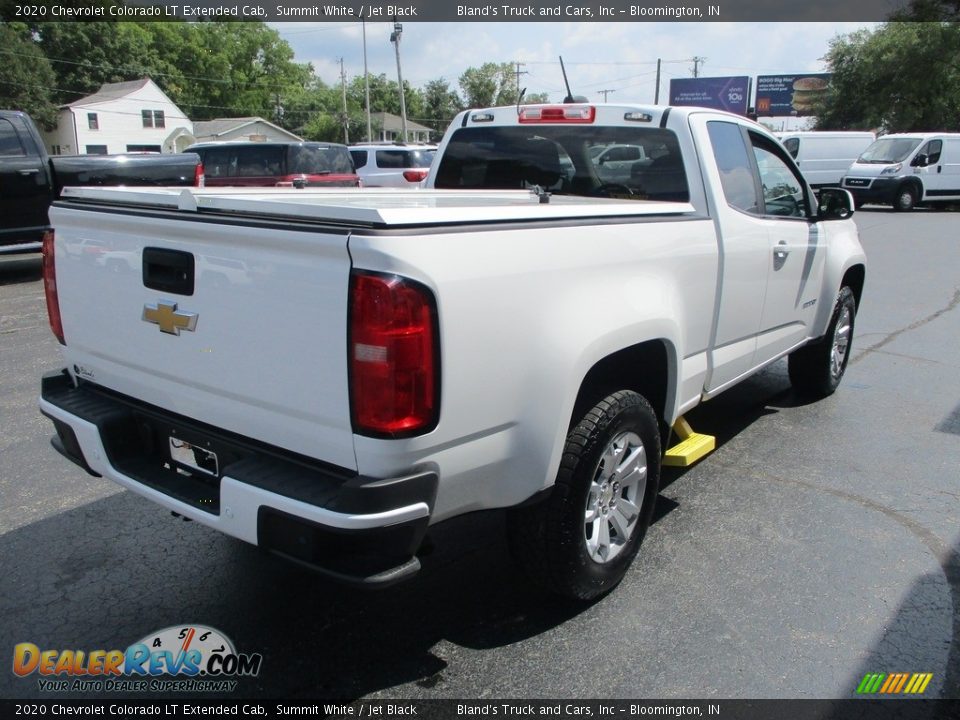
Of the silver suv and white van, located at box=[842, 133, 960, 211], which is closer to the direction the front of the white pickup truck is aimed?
the white van

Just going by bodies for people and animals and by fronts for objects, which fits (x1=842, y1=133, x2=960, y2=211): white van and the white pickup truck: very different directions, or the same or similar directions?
very different directions

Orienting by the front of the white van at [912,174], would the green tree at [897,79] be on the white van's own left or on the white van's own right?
on the white van's own right

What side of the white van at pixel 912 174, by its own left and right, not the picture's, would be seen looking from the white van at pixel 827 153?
right

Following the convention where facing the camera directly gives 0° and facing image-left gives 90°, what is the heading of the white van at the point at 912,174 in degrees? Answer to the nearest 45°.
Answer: approximately 45°

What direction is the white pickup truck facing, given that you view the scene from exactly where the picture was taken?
facing away from the viewer and to the right of the viewer
